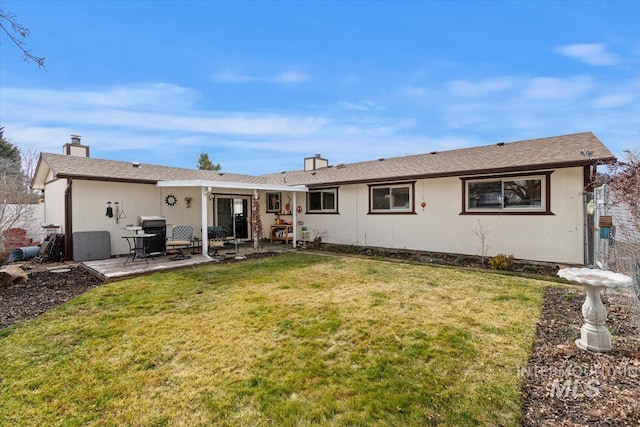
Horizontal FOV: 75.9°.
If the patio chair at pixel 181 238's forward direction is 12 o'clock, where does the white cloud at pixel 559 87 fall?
The white cloud is roughly at 8 o'clock from the patio chair.

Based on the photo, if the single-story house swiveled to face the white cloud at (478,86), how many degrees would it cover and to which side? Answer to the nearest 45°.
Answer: approximately 45° to its right

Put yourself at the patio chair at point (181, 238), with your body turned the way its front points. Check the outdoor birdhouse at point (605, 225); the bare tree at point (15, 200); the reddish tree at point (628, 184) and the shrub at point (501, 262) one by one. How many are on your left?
3

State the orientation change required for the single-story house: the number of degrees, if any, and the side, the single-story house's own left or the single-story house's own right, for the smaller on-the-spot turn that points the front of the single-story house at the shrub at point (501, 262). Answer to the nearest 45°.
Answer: approximately 135° to the single-story house's own right

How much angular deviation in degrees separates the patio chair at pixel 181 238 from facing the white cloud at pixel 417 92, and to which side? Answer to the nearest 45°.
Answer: approximately 135° to its left

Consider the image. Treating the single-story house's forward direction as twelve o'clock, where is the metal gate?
The metal gate is roughly at 5 o'clock from the single-story house.

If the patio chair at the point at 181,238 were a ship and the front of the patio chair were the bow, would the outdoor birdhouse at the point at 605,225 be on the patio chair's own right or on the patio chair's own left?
on the patio chair's own left

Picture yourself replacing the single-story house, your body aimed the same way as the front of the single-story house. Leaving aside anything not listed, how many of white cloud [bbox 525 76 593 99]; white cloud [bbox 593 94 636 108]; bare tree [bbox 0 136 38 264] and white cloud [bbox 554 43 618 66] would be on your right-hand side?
3

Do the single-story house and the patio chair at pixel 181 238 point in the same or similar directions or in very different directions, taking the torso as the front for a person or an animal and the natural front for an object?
very different directions

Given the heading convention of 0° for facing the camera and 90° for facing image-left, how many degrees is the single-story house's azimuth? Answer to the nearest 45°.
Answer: approximately 180°
